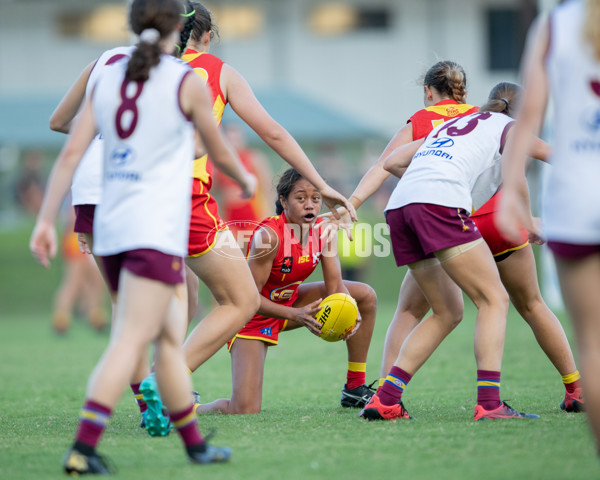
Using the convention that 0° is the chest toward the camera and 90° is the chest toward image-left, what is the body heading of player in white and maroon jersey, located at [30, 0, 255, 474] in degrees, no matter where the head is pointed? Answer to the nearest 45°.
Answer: approximately 225°

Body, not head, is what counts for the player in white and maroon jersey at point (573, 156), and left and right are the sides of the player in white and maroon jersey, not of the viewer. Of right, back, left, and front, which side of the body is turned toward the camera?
back

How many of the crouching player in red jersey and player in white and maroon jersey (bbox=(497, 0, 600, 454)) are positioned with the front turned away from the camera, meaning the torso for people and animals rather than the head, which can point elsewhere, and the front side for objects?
1

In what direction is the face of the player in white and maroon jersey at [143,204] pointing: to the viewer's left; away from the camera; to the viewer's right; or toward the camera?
away from the camera

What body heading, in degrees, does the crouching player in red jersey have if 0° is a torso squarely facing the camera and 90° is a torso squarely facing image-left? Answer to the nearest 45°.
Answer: approximately 315°

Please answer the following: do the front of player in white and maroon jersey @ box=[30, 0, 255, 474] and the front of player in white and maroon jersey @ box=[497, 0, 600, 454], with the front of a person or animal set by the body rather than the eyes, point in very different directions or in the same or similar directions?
same or similar directions

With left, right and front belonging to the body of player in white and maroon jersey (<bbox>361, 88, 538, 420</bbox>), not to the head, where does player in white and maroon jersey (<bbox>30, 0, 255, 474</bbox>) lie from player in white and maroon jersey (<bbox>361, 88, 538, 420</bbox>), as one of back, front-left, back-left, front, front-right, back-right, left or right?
back

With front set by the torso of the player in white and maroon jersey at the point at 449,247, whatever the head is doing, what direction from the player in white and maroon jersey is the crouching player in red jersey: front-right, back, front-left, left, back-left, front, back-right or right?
left

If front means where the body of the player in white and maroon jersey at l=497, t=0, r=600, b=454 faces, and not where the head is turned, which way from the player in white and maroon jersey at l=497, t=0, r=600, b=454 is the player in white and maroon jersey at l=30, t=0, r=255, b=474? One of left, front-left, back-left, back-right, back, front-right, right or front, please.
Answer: left

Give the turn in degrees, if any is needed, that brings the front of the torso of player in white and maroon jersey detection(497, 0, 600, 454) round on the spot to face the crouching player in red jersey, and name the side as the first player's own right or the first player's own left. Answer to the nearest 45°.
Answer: approximately 45° to the first player's own left

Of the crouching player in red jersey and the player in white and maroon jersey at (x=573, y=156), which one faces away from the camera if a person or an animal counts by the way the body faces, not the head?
the player in white and maroon jersey
